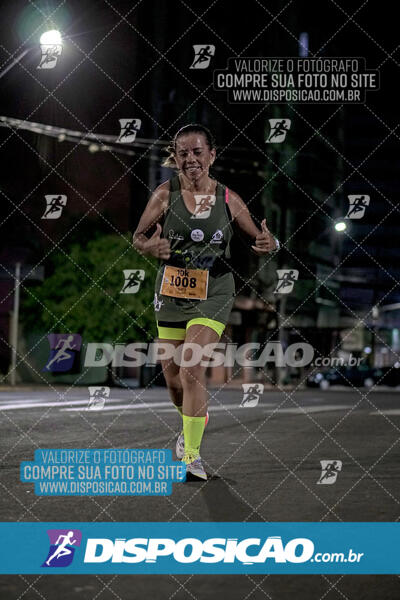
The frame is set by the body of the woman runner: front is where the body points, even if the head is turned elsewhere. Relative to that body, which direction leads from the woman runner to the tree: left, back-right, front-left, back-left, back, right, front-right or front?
back

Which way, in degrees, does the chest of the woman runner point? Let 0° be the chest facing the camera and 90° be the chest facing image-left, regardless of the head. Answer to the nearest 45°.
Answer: approximately 0°
